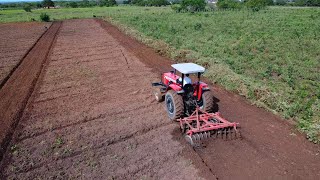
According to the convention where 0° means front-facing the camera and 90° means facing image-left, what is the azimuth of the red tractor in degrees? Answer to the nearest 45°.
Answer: approximately 135°

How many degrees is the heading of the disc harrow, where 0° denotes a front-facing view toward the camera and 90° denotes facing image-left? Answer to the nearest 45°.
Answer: approximately 135°
